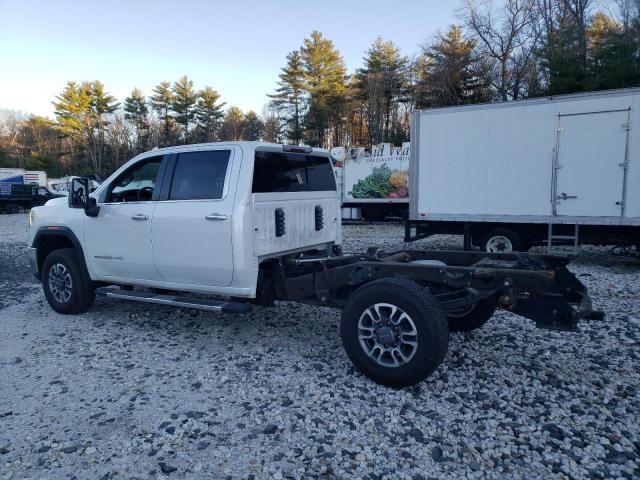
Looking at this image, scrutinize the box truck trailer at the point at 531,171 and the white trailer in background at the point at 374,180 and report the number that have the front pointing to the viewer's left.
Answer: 1

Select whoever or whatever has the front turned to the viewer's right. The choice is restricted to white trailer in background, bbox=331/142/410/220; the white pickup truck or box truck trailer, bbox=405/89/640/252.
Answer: the box truck trailer

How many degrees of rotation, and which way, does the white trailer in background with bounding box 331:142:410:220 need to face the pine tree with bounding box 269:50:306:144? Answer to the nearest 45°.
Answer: approximately 90° to its right

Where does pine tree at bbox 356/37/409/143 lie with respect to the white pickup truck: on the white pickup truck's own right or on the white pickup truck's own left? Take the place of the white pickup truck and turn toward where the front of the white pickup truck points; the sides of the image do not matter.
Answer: on the white pickup truck's own right

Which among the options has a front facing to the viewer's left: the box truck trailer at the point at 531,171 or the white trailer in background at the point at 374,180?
the white trailer in background

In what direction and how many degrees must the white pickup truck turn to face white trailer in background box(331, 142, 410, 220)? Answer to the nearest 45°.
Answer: approximately 45° to its right

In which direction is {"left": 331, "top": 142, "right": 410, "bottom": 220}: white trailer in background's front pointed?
to the viewer's left

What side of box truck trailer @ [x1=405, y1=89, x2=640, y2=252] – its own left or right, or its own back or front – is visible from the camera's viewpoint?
right

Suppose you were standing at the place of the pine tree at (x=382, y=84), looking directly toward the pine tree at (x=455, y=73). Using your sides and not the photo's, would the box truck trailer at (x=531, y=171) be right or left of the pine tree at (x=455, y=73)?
right

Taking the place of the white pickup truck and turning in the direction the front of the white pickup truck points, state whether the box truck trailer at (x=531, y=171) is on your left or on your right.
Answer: on your right

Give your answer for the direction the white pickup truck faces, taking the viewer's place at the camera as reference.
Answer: facing away from the viewer and to the left of the viewer

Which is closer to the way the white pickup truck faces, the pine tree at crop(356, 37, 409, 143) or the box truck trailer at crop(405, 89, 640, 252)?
the pine tree

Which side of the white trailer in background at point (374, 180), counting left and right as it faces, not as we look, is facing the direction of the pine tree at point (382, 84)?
right
